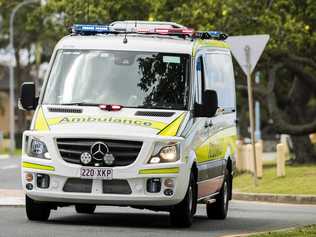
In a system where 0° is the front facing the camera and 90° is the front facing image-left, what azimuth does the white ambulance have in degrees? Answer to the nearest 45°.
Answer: approximately 0°

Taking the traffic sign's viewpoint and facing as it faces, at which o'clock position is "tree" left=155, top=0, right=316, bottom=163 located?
The tree is roughly at 12 o'clock from the traffic sign.

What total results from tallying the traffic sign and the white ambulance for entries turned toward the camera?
1

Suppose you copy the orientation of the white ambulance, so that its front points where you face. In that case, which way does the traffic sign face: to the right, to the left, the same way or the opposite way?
the opposite way

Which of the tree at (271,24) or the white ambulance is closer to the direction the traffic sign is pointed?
the tree

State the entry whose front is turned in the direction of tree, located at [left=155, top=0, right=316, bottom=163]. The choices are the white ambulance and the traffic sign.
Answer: the traffic sign

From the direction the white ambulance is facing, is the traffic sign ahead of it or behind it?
behind

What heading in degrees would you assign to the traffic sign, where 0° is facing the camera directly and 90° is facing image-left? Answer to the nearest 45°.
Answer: approximately 180°

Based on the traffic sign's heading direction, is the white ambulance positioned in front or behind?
behind
